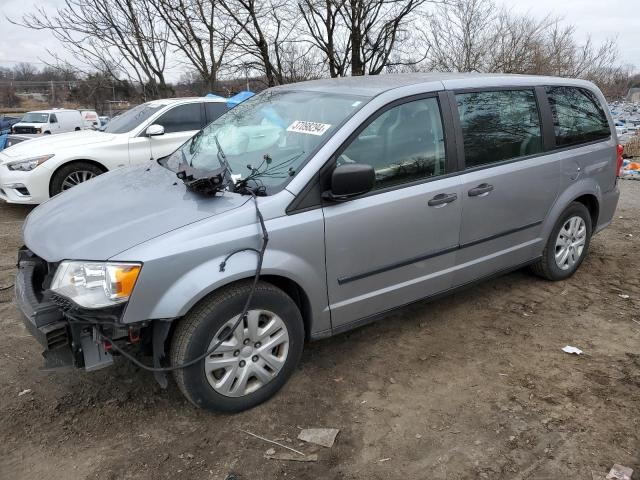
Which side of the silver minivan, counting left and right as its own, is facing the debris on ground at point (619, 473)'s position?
left

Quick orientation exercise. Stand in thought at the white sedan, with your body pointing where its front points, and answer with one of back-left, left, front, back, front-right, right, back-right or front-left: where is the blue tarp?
back

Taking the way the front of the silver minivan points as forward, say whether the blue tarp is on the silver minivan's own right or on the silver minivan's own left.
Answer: on the silver minivan's own right

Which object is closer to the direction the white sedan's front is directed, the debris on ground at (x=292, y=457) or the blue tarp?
the debris on ground

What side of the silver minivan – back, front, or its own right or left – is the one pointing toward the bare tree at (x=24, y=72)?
right

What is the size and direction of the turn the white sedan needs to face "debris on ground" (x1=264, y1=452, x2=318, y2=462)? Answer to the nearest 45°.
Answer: approximately 45° to its left

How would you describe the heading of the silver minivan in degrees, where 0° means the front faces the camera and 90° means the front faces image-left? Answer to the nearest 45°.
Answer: approximately 45°

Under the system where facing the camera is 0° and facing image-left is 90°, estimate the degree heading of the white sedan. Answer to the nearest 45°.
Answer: approximately 45°

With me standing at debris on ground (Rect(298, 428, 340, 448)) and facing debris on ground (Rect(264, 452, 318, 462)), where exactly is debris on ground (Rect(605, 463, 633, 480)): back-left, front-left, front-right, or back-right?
back-left
